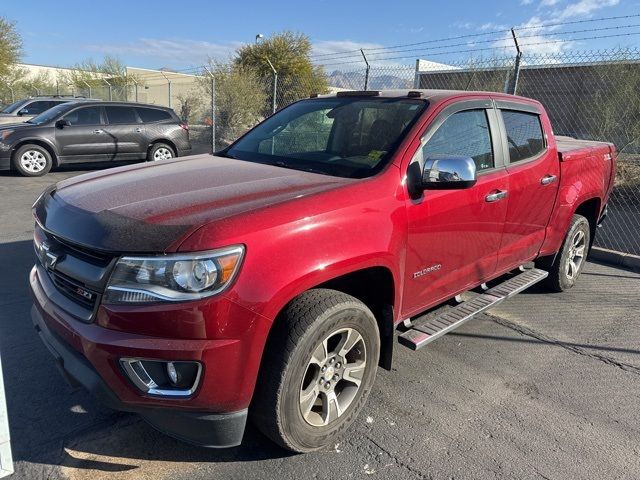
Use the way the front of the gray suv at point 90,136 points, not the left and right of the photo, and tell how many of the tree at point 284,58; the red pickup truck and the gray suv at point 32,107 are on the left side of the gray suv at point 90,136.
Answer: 1

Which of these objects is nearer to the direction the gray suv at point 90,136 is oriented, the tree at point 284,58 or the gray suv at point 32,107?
the gray suv

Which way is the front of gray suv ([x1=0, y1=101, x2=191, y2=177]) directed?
to the viewer's left

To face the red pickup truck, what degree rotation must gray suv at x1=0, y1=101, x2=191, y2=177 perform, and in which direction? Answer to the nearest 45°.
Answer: approximately 90° to its left

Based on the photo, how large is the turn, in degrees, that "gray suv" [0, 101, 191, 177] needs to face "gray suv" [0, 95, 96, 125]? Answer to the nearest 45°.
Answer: approximately 90° to its right

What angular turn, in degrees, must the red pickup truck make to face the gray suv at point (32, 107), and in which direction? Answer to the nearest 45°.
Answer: approximately 90° to its right

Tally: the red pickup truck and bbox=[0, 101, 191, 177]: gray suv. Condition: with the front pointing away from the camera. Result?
0

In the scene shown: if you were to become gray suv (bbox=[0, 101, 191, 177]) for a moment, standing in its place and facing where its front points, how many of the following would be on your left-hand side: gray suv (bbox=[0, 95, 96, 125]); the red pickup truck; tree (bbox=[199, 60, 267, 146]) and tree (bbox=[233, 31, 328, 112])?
1

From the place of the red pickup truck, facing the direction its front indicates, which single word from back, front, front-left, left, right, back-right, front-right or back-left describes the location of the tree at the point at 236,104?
back-right

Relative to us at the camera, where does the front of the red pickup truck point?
facing the viewer and to the left of the viewer

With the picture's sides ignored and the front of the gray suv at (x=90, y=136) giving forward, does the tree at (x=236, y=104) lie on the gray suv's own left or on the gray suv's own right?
on the gray suv's own right

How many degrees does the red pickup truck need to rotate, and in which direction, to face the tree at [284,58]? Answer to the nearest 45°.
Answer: approximately 135° to its right
